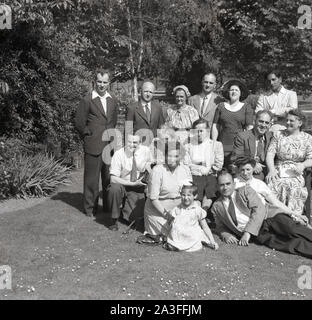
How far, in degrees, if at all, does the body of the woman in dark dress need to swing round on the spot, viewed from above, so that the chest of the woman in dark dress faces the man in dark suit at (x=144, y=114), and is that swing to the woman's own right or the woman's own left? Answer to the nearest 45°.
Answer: approximately 90° to the woman's own right

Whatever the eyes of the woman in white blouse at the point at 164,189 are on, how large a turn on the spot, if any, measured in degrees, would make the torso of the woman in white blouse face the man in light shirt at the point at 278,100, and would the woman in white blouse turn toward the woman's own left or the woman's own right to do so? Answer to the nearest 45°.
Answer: approximately 90° to the woman's own left

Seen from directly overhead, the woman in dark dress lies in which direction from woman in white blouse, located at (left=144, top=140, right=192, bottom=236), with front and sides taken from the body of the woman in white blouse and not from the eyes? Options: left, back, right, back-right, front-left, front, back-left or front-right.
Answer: left

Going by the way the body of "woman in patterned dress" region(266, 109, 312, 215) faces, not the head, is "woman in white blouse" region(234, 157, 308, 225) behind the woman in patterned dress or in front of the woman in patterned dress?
in front

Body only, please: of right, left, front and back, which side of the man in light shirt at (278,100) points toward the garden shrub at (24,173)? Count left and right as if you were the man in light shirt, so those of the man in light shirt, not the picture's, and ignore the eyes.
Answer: right

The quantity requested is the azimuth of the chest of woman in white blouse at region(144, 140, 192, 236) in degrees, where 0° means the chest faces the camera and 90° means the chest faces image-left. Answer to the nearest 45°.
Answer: approximately 315°

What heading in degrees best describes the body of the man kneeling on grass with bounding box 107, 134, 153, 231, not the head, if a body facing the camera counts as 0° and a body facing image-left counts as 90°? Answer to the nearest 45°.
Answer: approximately 0°

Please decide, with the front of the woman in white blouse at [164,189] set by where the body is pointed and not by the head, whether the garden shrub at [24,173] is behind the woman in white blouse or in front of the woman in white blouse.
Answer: behind
